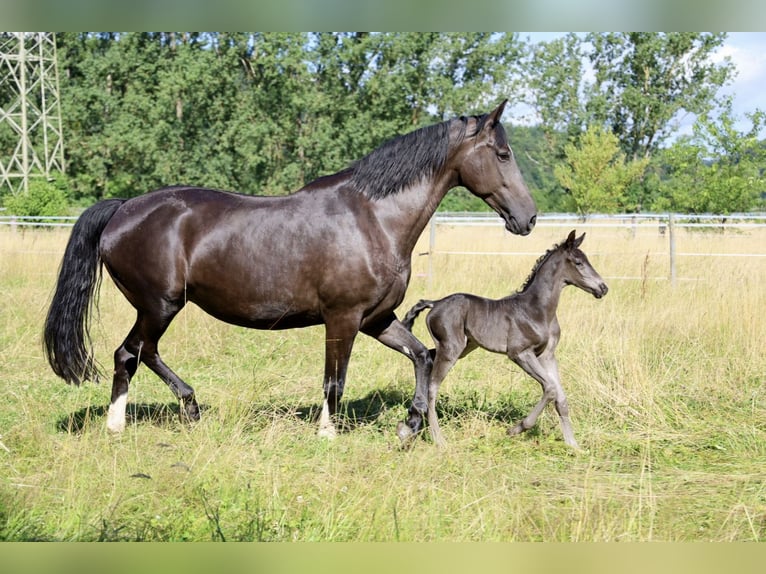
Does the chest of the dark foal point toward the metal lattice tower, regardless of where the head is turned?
no

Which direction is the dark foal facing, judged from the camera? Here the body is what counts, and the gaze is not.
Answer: to the viewer's right

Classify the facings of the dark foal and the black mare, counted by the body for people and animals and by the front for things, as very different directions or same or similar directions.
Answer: same or similar directions

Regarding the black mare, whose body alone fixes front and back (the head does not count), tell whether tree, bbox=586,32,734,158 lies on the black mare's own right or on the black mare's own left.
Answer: on the black mare's own left

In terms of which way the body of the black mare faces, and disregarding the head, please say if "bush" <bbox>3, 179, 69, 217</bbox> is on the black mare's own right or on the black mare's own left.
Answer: on the black mare's own left

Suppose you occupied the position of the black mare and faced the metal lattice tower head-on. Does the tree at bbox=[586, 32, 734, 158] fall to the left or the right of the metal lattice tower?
right

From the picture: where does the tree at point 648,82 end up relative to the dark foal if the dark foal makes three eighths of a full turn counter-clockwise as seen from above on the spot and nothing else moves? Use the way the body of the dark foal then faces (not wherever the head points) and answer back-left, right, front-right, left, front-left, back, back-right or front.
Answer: front-right

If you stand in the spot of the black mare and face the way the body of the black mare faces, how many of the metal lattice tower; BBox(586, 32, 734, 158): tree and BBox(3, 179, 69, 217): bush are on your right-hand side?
0

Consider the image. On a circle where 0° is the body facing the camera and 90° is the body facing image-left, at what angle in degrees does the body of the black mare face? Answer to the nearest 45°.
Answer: approximately 270°

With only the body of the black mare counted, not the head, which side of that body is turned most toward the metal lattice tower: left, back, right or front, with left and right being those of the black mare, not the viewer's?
left

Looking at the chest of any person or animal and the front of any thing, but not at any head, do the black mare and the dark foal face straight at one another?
no
